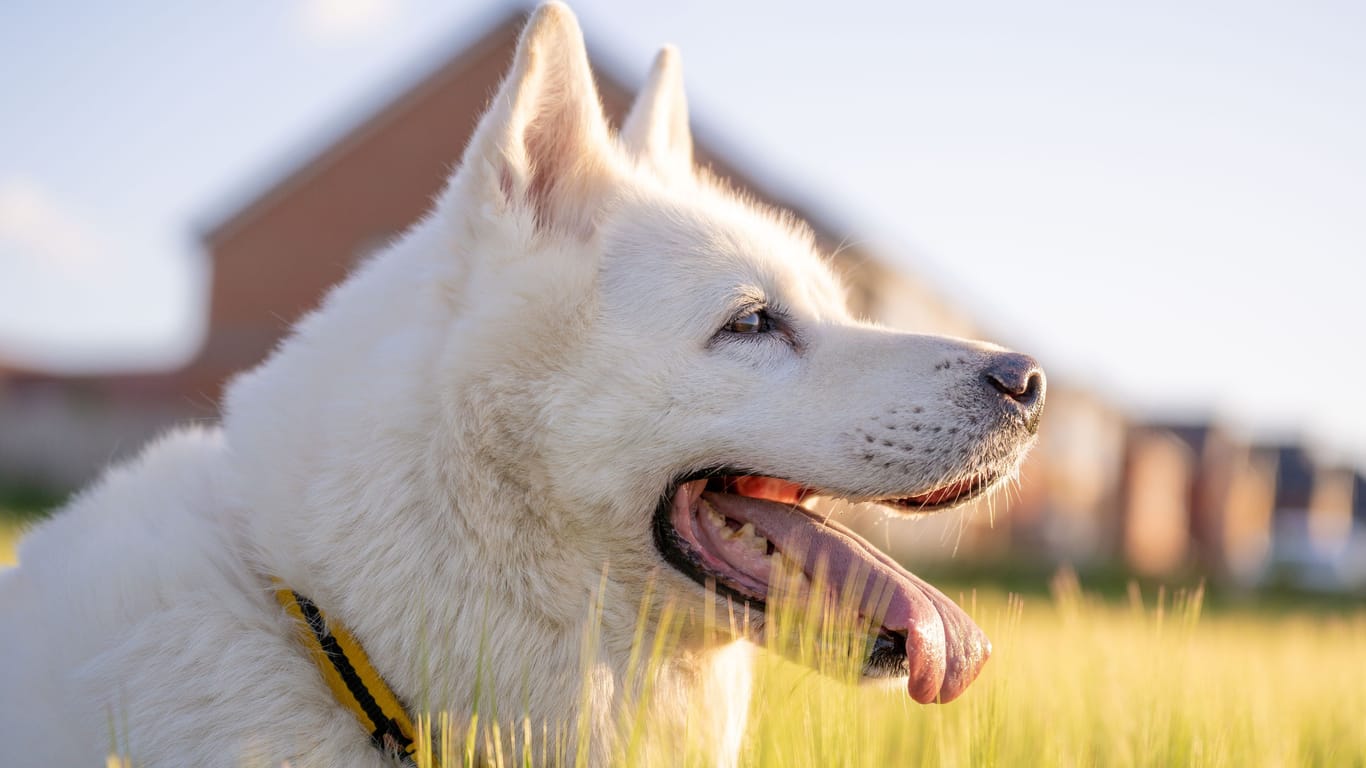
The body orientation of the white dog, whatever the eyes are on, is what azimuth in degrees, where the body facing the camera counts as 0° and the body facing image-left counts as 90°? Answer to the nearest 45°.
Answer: approximately 270°
